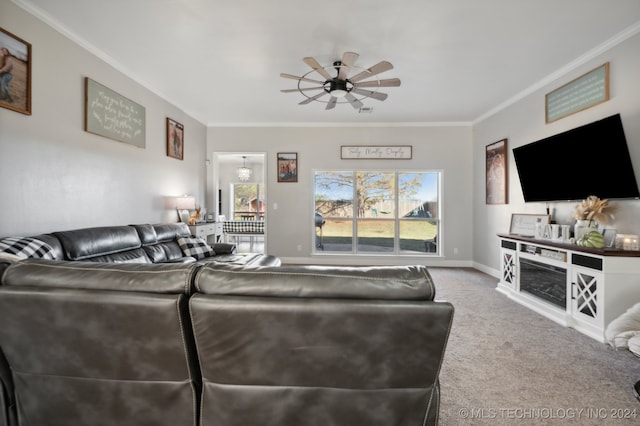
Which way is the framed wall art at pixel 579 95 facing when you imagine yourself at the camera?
facing the viewer and to the left of the viewer

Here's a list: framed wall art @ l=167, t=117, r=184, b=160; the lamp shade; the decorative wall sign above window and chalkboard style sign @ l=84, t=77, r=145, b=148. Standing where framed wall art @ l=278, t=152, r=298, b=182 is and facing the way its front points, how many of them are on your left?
1

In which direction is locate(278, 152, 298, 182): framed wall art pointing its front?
toward the camera

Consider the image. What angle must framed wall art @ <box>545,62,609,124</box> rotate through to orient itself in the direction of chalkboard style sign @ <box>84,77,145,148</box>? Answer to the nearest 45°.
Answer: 0° — it already faces it

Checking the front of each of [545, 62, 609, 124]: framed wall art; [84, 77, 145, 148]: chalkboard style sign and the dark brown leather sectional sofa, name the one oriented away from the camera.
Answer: the dark brown leather sectional sofa

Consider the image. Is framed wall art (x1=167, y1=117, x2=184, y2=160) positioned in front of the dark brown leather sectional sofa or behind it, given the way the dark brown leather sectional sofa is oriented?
in front

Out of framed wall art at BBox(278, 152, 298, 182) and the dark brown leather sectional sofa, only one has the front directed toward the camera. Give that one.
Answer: the framed wall art

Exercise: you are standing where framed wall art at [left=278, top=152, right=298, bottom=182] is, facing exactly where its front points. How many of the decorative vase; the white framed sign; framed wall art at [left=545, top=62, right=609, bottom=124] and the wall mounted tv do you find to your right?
0

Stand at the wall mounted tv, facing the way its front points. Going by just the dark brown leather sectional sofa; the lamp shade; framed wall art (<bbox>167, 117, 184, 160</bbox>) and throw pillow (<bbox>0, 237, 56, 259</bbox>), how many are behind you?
0

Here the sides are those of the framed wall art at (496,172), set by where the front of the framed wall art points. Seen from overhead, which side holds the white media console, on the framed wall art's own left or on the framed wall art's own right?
on the framed wall art's own left

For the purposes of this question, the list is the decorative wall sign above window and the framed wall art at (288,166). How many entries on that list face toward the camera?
2

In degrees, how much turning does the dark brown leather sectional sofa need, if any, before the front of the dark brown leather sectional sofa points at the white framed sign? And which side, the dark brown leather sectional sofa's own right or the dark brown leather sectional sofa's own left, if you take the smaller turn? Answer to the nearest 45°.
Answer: approximately 45° to the dark brown leather sectional sofa's own right

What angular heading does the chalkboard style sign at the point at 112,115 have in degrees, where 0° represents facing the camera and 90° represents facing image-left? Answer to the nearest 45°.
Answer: approximately 315°

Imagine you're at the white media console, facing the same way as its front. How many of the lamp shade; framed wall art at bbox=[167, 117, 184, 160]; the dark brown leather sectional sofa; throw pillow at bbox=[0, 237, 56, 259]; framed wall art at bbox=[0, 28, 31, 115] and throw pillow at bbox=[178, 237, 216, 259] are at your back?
0

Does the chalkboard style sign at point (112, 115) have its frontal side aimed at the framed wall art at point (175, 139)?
no

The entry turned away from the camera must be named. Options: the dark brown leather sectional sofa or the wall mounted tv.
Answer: the dark brown leather sectional sofa

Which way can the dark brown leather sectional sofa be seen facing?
away from the camera

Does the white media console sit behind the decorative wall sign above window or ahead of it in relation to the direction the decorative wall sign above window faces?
ahead

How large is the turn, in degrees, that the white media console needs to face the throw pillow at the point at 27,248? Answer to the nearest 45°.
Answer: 0° — it already faces it

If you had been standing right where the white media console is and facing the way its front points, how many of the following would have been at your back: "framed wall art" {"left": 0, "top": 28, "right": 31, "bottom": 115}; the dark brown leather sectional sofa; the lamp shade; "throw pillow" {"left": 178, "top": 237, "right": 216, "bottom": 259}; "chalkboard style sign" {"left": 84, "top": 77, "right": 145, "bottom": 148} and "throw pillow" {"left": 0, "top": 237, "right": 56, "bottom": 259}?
0

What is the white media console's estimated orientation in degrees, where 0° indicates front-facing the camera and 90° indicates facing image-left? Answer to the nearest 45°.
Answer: approximately 45°

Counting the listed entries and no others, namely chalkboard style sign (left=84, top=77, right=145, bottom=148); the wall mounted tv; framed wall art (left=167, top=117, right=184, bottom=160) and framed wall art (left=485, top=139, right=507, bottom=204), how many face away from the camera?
0
